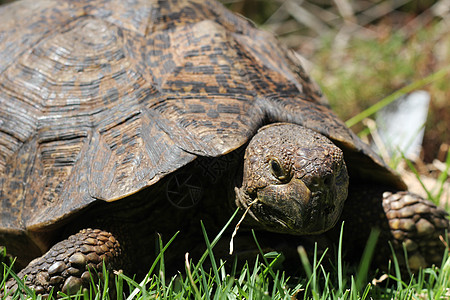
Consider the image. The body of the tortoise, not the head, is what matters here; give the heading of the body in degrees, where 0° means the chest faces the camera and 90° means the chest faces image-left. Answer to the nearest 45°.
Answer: approximately 315°
